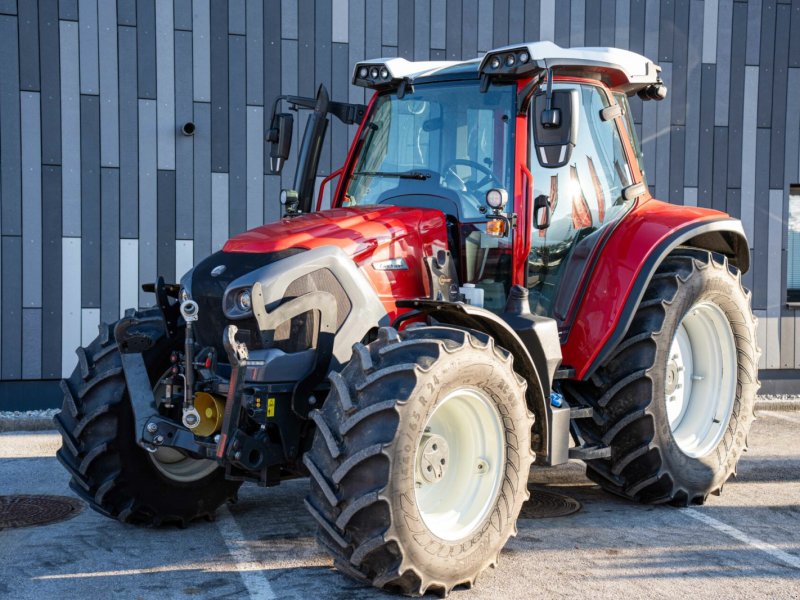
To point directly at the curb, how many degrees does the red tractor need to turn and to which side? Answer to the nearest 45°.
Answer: approximately 90° to its right

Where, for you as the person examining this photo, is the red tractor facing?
facing the viewer and to the left of the viewer
